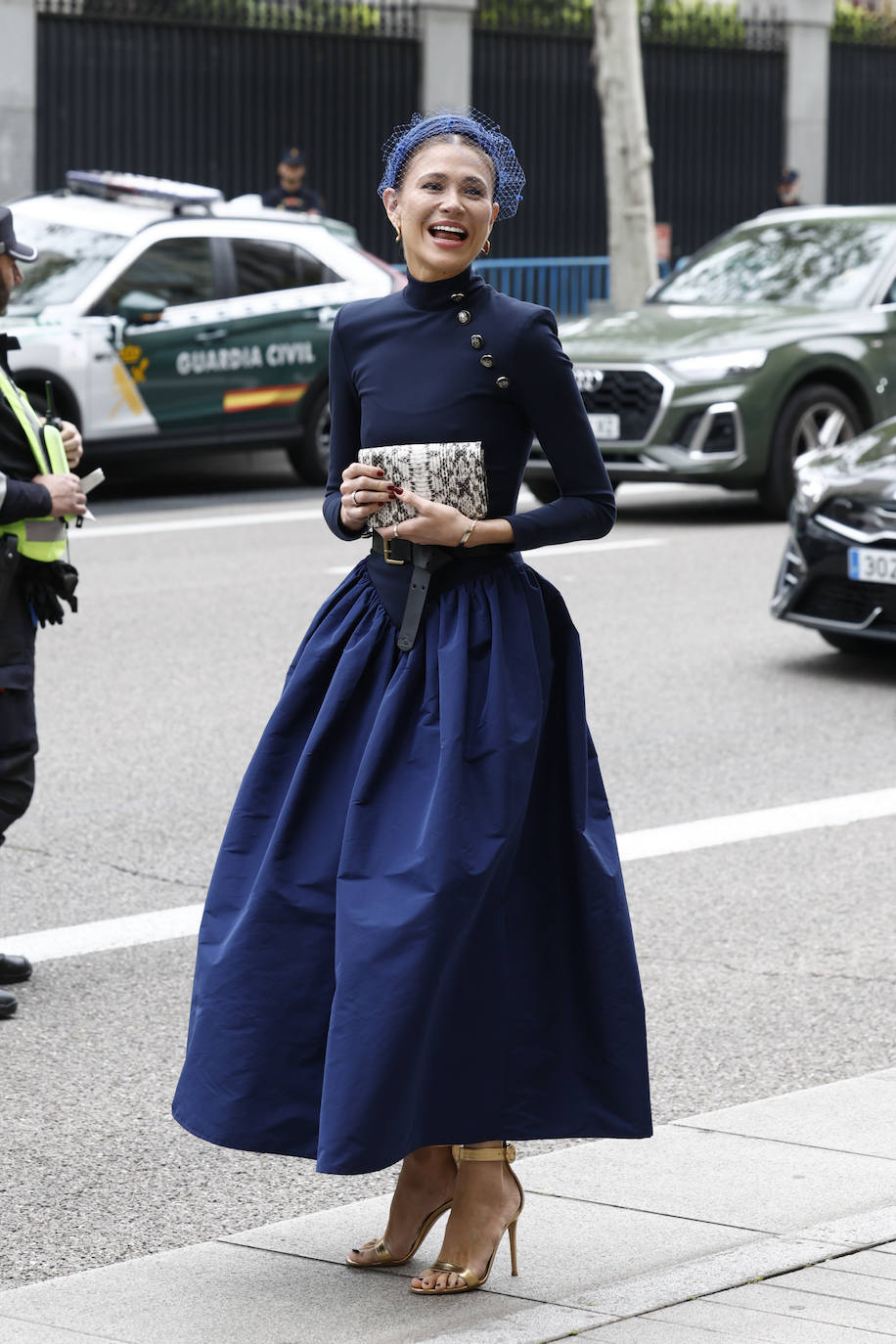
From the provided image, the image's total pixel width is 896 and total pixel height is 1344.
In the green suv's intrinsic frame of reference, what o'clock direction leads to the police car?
The police car is roughly at 2 o'clock from the green suv.

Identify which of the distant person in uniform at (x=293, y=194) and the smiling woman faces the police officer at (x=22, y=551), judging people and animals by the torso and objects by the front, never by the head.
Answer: the distant person in uniform

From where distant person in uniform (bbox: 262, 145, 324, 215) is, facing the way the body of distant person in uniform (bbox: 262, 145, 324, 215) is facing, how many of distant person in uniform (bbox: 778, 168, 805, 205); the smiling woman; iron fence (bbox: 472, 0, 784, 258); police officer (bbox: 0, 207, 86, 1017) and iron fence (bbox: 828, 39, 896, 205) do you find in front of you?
2

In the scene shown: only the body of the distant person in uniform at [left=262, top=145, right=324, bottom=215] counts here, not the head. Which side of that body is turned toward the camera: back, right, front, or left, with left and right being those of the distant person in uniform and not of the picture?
front

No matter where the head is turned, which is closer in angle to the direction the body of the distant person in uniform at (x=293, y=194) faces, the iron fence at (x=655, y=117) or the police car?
the police car

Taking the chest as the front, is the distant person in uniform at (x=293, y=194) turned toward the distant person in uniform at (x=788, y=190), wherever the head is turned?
no

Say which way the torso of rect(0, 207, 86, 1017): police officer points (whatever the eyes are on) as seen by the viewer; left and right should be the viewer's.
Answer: facing to the right of the viewer

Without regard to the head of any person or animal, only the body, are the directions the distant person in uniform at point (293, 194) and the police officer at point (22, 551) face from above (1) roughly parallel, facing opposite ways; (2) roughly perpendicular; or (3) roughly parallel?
roughly perpendicular

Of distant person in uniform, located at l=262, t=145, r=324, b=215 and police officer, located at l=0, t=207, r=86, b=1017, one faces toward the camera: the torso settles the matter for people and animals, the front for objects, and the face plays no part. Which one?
the distant person in uniform

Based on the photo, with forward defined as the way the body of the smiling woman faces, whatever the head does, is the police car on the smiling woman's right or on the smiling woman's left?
on the smiling woman's right

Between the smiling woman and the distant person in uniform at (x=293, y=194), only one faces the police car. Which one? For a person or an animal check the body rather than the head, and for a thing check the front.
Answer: the distant person in uniform

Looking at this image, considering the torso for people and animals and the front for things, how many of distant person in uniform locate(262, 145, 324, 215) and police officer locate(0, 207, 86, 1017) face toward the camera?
1

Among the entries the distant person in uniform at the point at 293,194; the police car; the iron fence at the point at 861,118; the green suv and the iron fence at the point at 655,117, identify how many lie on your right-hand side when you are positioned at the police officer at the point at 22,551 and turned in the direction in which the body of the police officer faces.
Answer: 0

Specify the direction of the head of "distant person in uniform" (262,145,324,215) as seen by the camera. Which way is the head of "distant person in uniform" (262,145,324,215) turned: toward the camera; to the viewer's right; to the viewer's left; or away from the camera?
toward the camera

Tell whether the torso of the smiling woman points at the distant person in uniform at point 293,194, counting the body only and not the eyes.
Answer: no
